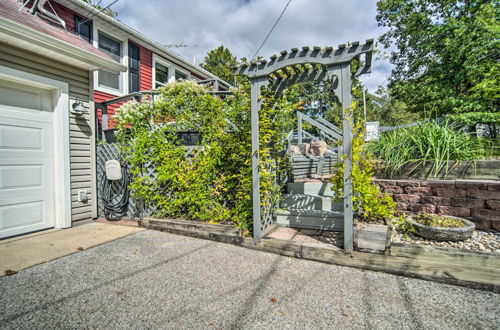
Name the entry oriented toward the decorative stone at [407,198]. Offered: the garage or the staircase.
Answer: the garage

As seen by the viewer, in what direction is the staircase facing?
toward the camera

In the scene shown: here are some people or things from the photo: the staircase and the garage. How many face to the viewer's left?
0

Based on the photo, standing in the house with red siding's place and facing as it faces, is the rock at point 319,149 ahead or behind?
ahead

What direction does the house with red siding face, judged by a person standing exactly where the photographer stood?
facing the viewer and to the right of the viewer

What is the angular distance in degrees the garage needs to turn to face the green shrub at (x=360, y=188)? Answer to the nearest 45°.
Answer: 0° — it already faces it

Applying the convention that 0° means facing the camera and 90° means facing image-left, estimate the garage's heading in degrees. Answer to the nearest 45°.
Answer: approximately 315°

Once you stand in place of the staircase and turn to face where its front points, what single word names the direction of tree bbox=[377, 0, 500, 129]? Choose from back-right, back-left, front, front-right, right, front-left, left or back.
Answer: back-left

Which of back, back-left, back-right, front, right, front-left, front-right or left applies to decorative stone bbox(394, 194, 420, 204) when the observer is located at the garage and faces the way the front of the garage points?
front

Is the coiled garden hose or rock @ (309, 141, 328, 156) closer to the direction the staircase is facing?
the coiled garden hose
